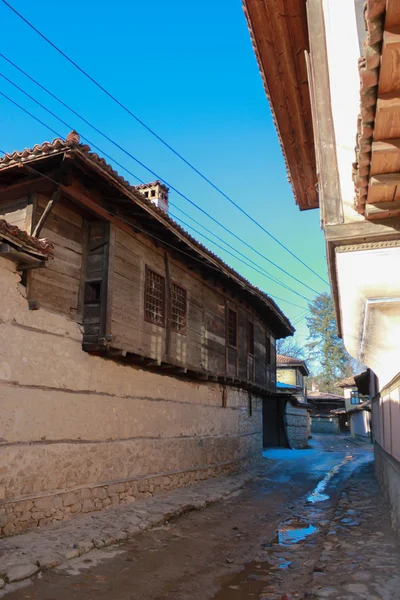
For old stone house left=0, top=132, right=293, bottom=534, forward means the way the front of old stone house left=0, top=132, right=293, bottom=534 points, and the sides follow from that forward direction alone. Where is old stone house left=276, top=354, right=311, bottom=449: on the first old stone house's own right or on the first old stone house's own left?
on the first old stone house's own left

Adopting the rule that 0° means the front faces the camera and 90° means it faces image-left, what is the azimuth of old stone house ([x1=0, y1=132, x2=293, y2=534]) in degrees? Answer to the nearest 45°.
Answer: approximately 315°

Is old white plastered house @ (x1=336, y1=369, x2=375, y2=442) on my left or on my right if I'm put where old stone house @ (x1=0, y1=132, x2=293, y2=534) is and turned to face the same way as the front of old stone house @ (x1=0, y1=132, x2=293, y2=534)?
on my left

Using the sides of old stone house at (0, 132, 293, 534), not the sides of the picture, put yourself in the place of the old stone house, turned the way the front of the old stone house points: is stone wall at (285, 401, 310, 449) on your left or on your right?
on your left

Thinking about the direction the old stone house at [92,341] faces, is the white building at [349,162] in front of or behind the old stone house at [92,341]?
in front

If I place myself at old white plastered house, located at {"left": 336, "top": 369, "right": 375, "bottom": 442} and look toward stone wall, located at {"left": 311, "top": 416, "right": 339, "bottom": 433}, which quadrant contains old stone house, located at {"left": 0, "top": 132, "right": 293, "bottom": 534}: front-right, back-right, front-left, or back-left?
back-left

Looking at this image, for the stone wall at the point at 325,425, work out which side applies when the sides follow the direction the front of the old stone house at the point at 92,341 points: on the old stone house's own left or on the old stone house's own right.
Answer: on the old stone house's own left
